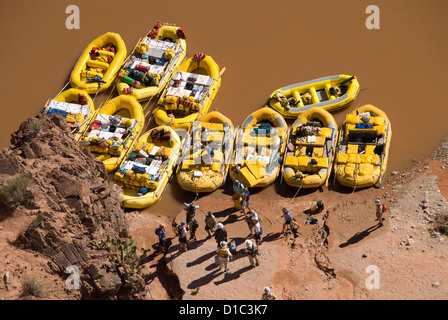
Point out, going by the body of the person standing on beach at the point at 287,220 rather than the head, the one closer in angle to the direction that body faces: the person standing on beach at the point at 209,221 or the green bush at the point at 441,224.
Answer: the person standing on beach

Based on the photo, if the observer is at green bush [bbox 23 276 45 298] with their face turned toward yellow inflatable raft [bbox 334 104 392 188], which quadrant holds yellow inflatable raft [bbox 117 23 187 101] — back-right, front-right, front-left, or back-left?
front-left

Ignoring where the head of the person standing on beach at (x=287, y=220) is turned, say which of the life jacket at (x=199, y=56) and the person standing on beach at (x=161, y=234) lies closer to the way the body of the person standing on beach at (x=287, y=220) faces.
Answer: the person standing on beach

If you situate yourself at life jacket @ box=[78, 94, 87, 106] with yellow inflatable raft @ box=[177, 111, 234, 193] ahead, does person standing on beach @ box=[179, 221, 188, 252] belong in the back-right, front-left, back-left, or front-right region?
front-right

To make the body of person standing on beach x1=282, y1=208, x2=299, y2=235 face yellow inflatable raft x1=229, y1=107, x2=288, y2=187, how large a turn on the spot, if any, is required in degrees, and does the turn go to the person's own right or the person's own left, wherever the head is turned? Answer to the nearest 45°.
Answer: approximately 90° to the person's own right

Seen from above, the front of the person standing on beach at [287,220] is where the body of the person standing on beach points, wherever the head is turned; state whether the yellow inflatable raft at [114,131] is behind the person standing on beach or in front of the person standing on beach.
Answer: in front

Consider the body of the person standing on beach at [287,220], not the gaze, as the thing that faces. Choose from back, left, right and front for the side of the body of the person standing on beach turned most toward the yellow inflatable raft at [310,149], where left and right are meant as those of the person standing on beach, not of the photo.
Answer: right

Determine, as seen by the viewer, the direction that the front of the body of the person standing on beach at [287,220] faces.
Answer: to the viewer's left

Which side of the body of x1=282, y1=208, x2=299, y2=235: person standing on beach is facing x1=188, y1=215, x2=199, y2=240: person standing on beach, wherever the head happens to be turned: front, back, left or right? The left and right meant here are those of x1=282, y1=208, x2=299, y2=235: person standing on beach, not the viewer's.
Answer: front

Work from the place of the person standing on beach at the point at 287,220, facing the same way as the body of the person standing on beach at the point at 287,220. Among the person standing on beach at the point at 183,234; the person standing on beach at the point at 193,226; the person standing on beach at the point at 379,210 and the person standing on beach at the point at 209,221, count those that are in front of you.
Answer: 3

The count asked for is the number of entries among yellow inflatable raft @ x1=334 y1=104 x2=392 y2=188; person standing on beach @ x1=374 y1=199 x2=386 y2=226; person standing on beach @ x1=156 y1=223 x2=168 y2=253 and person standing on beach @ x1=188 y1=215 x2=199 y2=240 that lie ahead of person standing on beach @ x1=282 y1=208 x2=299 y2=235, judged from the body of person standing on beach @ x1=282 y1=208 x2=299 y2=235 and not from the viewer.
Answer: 2

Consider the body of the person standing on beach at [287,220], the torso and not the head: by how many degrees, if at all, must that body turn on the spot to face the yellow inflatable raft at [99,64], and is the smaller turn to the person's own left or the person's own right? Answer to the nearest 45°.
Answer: approximately 45° to the person's own right

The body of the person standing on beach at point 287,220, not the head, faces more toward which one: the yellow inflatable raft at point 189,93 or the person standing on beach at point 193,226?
the person standing on beach

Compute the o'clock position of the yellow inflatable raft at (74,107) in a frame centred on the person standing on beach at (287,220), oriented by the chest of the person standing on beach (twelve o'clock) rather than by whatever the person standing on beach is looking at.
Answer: The yellow inflatable raft is roughly at 1 o'clock from the person standing on beach.

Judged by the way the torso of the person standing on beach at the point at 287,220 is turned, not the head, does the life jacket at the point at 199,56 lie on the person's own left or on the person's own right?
on the person's own right

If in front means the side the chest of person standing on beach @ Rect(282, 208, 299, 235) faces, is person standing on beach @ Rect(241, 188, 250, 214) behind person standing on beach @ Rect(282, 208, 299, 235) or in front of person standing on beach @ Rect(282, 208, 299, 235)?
in front

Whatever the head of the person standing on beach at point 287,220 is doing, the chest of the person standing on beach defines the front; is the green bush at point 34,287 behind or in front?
in front

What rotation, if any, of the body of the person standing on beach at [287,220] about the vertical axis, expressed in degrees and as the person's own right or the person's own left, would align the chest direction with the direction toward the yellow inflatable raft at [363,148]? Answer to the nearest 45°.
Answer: approximately 135° to the person's own right
